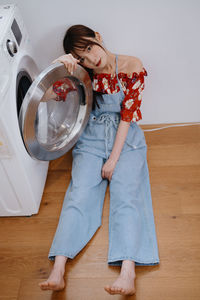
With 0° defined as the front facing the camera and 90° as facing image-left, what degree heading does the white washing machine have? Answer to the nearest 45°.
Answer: approximately 315°
